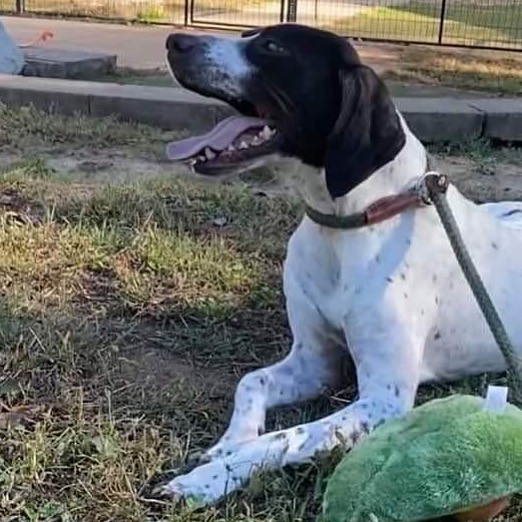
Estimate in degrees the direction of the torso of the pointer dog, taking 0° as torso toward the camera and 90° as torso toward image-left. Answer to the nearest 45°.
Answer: approximately 45°

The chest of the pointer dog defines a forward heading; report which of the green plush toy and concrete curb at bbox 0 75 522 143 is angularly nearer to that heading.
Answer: the green plush toy

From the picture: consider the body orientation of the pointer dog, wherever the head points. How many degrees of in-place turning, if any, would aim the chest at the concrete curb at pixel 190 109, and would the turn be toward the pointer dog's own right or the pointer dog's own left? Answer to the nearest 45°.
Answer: approximately 135° to the pointer dog's own right

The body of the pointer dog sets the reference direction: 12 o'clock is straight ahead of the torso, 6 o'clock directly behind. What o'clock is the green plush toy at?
The green plush toy is roughly at 10 o'clock from the pointer dog.

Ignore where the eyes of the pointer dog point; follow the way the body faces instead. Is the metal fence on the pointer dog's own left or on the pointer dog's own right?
on the pointer dog's own right
